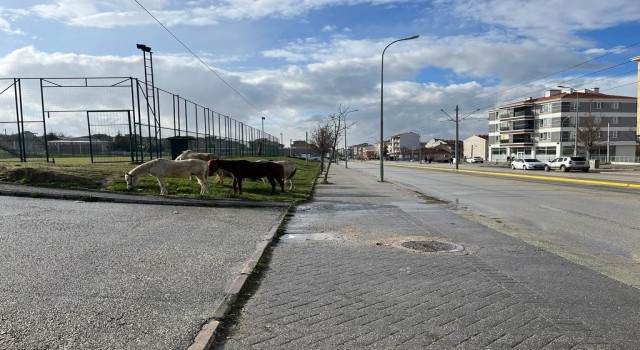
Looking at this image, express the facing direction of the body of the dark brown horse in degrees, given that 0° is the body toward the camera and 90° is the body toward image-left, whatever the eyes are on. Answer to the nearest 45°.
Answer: approximately 90°

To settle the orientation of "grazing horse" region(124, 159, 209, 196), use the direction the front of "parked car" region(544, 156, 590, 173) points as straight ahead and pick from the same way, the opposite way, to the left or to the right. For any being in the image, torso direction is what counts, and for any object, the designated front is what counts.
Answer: to the left

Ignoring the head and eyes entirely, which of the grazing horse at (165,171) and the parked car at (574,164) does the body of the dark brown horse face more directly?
the grazing horse

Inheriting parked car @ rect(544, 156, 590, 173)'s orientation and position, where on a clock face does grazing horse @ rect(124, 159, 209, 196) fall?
The grazing horse is roughly at 8 o'clock from the parked car.

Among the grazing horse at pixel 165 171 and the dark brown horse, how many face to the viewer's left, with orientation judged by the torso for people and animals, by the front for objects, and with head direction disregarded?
2

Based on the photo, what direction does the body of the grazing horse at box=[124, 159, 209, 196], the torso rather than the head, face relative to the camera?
to the viewer's left

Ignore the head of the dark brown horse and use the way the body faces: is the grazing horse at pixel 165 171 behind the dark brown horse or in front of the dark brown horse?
in front

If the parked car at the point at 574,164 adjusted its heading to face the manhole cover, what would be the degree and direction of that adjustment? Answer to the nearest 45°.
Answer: approximately 135° to its left

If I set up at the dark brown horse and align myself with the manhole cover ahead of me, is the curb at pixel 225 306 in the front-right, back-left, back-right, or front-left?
front-right
